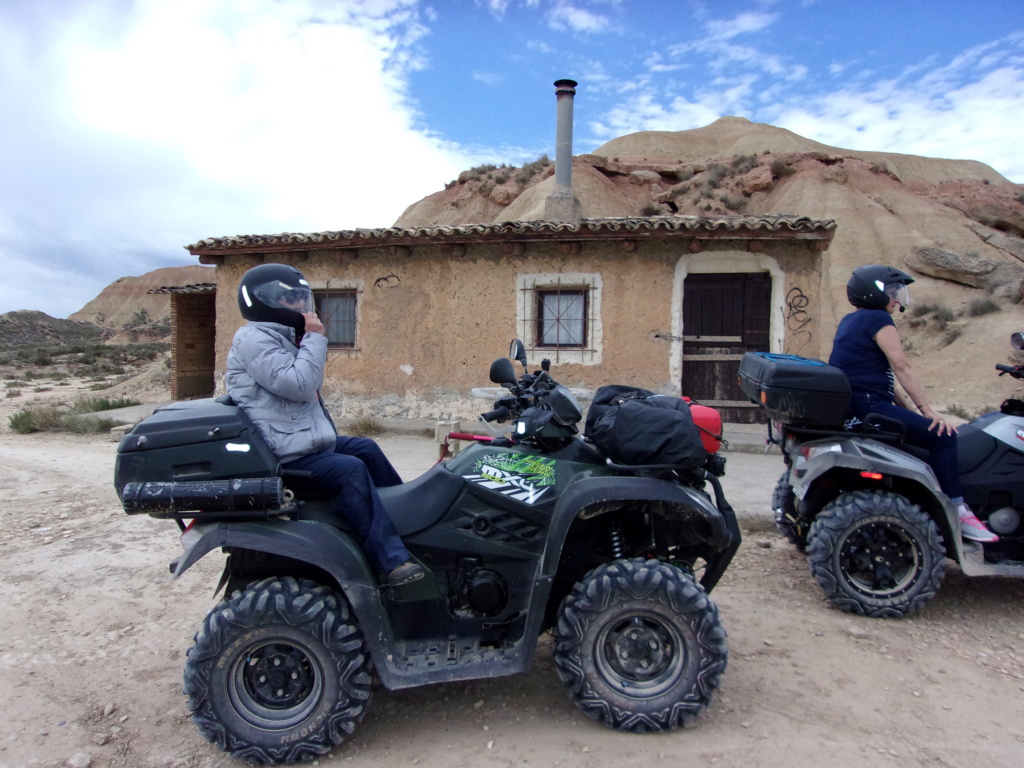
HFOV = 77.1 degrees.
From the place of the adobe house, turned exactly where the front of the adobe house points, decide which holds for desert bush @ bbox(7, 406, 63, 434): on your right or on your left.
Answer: on your right

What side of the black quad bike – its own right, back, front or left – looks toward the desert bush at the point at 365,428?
left

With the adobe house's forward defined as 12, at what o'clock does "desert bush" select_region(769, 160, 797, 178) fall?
The desert bush is roughly at 7 o'clock from the adobe house.

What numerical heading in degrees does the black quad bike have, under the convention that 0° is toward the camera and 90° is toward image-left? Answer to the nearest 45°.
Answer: approximately 270°

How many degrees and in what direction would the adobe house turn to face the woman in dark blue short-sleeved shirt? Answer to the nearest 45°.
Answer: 0° — it already faces them

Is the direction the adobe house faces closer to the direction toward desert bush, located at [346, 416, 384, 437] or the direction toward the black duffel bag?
the black duffel bag

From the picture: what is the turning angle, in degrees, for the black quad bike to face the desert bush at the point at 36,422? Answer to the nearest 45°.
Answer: approximately 135° to its left

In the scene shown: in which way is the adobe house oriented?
toward the camera

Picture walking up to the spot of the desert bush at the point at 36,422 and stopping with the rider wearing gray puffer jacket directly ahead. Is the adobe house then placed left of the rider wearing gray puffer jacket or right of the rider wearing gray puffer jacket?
left

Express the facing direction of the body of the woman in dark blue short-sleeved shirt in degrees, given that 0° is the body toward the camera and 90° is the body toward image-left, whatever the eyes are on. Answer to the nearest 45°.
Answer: approximately 270°

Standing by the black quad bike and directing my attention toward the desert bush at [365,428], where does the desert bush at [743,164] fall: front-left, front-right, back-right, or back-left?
front-right

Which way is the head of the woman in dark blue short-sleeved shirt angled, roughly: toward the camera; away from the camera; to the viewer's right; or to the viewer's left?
to the viewer's right

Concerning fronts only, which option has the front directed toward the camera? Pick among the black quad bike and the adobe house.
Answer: the adobe house

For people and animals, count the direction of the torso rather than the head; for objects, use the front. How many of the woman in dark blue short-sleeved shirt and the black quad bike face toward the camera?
0

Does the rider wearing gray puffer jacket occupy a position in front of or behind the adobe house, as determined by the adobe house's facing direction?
in front

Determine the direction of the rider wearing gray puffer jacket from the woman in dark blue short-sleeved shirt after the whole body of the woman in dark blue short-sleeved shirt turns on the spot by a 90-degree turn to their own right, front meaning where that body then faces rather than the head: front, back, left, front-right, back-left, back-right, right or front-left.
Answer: front-right

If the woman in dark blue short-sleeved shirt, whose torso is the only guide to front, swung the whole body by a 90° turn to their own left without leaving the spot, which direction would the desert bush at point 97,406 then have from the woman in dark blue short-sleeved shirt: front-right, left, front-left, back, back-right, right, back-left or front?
left

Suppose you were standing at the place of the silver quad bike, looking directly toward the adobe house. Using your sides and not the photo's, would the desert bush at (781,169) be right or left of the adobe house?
right

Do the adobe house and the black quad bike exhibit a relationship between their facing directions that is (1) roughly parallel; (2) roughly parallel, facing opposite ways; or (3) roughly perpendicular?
roughly perpendicular

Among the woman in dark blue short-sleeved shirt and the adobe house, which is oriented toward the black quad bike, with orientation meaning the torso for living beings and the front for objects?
the adobe house

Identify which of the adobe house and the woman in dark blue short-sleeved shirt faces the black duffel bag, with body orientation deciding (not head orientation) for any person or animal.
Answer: the adobe house
